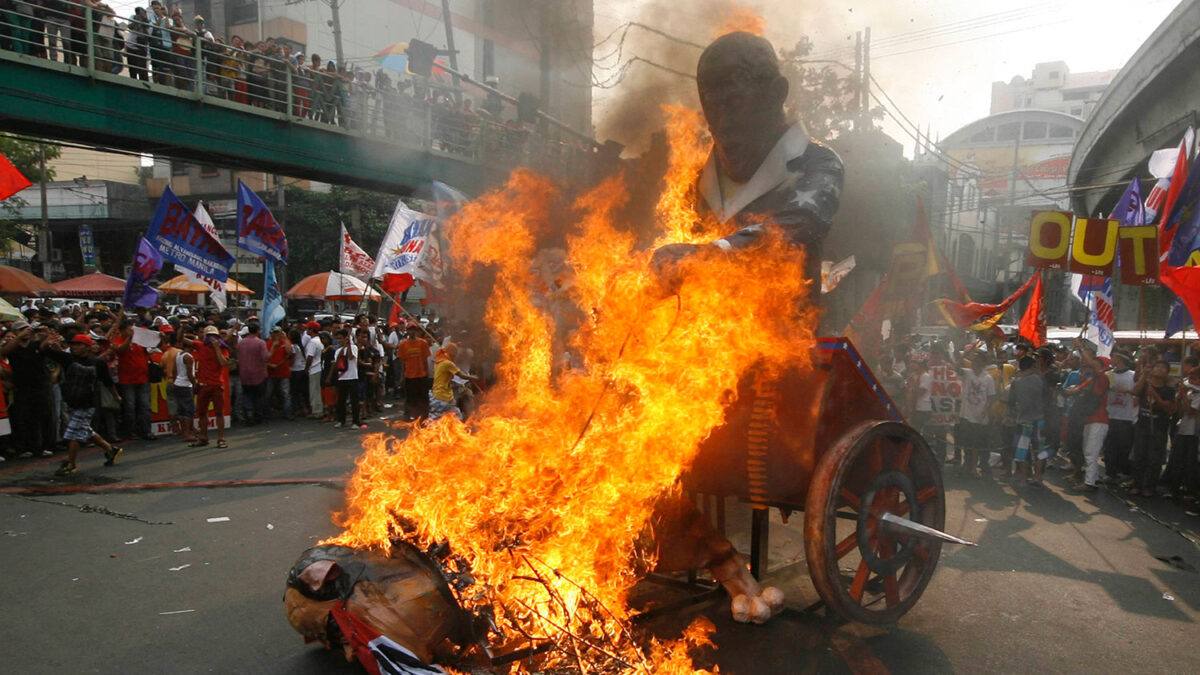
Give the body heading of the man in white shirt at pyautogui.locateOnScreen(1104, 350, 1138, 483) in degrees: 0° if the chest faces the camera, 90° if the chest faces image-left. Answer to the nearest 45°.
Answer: approximately 45°

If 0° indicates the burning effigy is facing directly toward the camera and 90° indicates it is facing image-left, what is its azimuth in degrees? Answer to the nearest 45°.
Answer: approximately 45°

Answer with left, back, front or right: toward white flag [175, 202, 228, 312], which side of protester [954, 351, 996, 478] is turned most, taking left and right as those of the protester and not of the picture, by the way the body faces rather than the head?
right

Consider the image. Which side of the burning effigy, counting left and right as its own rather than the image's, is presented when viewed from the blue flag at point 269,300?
right

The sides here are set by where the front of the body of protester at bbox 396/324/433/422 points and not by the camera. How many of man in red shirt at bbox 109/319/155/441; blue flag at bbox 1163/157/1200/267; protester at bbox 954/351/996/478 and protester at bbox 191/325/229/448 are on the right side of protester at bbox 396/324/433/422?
2
